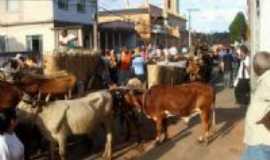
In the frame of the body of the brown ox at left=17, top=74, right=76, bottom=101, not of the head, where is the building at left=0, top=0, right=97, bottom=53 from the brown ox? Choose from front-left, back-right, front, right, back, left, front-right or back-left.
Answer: right

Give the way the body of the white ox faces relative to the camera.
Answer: to the viewer's left

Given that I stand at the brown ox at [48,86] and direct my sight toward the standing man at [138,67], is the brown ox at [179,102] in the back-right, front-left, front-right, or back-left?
front-right

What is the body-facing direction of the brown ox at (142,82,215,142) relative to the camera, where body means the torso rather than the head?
to the viewer's left

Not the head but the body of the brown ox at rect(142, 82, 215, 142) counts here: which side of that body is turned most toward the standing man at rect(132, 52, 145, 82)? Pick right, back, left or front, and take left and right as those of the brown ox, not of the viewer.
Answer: right

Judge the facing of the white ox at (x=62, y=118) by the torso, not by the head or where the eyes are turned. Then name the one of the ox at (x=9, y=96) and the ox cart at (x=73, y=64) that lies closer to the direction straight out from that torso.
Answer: the ox

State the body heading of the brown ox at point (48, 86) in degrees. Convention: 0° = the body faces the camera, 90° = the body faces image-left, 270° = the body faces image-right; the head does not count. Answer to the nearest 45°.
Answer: approximately 90°
